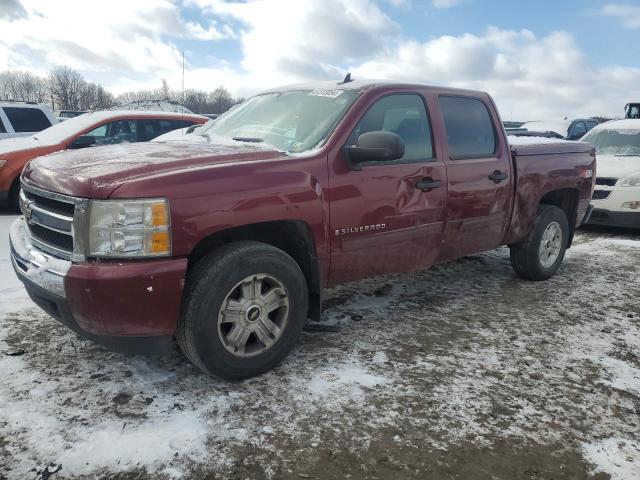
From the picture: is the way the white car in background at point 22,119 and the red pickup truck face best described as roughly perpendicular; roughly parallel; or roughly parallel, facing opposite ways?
roughly parallel

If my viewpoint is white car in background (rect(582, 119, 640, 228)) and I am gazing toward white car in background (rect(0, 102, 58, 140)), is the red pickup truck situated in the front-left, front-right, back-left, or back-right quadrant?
front-left

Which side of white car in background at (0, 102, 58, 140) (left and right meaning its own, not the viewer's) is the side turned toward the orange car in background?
left

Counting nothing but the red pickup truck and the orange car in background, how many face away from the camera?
0

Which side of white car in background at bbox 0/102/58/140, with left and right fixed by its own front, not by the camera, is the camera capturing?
left

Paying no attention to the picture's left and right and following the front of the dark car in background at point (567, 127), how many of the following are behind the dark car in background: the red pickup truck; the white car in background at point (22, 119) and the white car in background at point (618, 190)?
0

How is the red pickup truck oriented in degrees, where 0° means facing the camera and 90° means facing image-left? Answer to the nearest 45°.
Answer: approximately 45°

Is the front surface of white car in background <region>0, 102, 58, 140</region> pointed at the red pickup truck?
no

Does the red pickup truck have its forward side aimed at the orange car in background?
no

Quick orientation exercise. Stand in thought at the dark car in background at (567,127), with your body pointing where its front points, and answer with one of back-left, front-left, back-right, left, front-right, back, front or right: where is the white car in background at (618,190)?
front-left

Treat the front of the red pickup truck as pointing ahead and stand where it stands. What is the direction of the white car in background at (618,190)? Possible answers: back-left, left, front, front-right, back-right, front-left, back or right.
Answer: back

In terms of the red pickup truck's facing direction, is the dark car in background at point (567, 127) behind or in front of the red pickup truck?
behind

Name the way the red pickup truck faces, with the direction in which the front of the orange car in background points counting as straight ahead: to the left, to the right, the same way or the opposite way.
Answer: the same way
